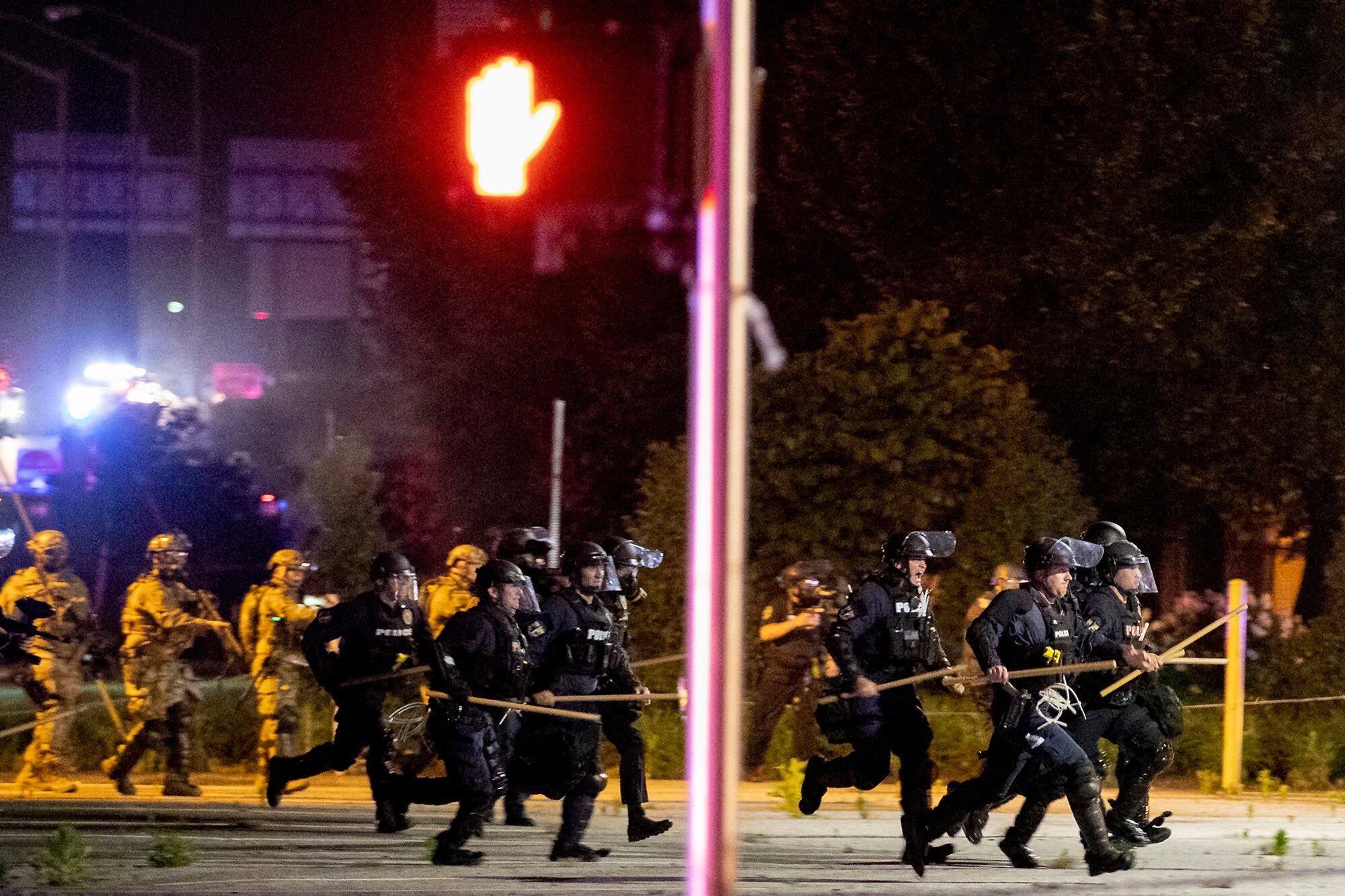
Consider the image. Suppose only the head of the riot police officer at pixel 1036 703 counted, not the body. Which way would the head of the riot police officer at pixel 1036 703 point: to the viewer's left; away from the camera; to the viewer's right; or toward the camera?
to the viewer's right

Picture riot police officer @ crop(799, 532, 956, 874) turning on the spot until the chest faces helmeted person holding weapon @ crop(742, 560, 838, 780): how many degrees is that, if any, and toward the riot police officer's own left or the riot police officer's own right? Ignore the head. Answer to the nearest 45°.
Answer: approximately 135° to the riot police officer's own left

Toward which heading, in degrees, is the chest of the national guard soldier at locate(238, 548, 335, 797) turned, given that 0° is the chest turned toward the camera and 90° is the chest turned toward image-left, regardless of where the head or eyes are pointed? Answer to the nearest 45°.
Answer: approximately 270°

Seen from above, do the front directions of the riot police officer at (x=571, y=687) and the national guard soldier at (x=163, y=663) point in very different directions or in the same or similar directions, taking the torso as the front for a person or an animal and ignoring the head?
same or similar directions

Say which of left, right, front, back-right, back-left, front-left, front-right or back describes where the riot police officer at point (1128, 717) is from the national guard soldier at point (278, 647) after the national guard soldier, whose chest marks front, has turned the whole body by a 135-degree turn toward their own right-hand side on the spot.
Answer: left

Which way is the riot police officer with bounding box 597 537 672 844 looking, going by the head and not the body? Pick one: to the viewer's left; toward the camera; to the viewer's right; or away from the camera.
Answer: to the viewer's right

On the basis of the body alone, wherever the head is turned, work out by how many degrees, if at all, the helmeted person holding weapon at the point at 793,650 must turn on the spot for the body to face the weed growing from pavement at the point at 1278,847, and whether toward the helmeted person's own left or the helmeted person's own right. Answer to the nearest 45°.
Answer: approximately 45° to the helmeted person's own right

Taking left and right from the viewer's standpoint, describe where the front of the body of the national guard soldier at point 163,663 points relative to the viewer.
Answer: facing the viewer and to the right of the viewer

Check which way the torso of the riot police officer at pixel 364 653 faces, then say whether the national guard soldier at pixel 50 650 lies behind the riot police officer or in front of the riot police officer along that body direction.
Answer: behind

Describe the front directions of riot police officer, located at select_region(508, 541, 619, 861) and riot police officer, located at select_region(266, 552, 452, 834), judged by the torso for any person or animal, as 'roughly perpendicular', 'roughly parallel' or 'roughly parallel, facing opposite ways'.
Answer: roughly parallel

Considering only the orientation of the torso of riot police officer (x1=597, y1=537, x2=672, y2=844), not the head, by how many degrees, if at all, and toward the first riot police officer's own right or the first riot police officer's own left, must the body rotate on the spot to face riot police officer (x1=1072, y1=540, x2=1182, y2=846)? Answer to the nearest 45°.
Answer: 0° — they already face them

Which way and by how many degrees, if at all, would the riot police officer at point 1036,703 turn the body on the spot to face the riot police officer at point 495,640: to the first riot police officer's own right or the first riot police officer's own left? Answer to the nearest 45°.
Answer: approximately 135° to the first riot police officer's own right

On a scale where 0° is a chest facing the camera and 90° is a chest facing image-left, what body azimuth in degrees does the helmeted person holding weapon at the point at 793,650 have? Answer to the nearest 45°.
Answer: approximately 270°

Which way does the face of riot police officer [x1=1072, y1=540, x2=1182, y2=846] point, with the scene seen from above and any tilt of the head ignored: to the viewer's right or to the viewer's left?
to the viewer's right

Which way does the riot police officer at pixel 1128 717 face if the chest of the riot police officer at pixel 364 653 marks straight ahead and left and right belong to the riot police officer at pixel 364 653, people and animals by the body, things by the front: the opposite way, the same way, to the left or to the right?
the same way

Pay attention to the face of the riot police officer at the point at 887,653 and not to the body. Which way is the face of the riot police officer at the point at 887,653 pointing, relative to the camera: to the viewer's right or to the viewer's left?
to the viewer's right

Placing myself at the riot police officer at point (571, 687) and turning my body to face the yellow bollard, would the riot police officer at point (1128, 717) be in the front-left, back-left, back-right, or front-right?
front-right
